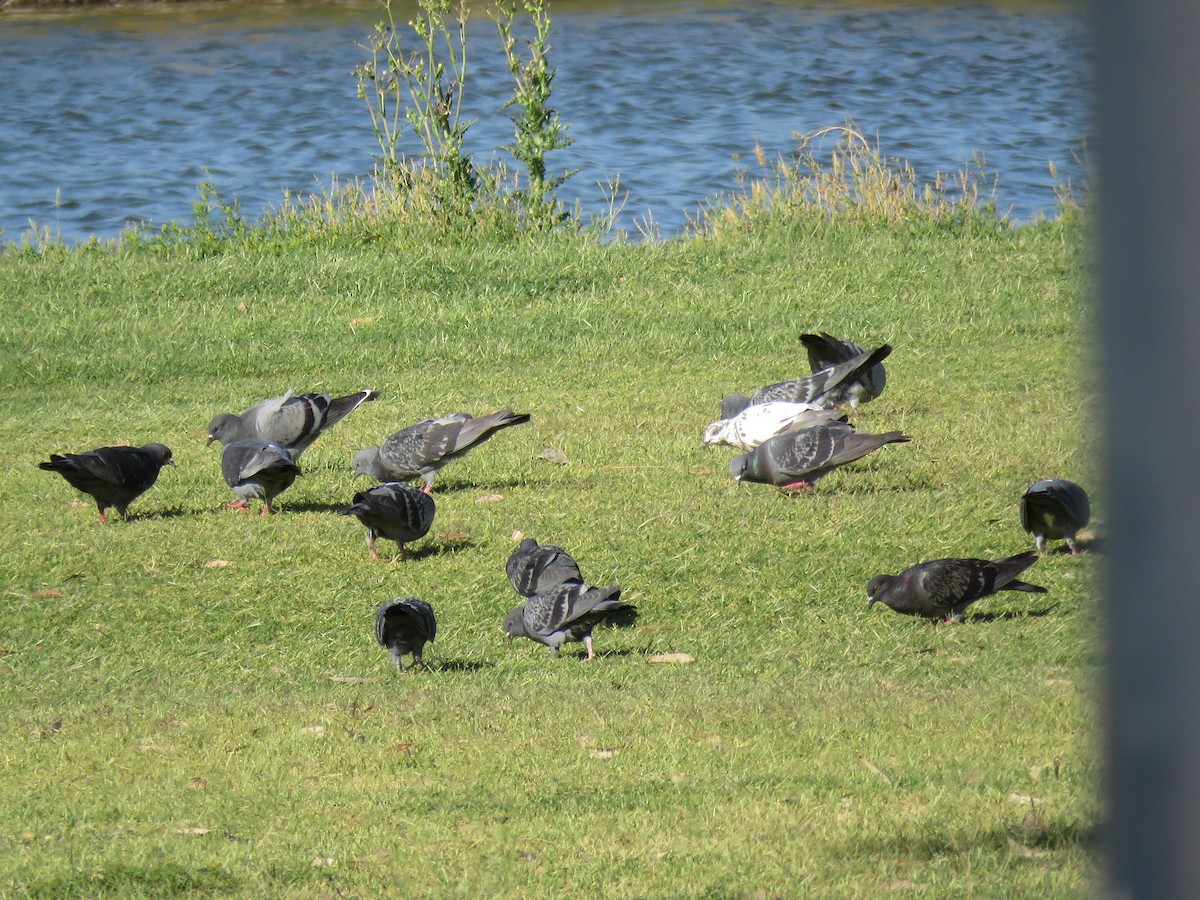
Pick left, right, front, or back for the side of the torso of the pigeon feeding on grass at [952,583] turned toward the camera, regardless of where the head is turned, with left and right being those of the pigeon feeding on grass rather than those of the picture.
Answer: left

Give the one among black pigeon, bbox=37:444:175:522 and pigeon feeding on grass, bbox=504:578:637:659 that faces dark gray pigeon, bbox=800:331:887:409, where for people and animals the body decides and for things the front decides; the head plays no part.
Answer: the black pigeon

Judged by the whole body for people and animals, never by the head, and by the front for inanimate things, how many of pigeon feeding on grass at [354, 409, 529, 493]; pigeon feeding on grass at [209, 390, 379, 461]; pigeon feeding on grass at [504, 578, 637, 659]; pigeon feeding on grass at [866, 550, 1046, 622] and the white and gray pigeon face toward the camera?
0

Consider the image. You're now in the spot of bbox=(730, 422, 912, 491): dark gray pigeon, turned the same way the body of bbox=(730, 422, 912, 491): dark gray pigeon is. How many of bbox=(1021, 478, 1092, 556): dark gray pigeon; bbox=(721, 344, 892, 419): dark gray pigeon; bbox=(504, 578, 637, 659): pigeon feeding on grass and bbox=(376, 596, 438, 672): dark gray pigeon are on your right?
1

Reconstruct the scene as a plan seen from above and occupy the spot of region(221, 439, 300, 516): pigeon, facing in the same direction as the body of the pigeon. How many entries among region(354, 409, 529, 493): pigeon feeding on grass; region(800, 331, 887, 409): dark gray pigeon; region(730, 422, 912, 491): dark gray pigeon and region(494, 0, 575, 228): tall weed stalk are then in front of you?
0

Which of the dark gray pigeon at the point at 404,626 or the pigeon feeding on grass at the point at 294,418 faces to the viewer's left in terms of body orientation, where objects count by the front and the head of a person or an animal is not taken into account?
the pigeon feeding on grass

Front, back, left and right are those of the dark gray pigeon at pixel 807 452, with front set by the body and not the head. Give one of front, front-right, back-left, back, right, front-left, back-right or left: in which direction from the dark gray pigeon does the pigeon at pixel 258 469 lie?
front

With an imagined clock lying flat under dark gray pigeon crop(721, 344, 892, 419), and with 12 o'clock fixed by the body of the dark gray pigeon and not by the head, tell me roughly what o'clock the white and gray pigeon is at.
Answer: The white and gray pigeon is roughly at 10 o'clock from the dark gray pigeon.

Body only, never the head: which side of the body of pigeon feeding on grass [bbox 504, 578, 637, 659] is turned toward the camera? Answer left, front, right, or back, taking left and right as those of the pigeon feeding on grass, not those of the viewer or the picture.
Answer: left

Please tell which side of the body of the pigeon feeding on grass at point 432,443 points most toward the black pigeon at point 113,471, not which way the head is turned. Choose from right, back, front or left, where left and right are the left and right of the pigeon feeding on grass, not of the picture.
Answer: front

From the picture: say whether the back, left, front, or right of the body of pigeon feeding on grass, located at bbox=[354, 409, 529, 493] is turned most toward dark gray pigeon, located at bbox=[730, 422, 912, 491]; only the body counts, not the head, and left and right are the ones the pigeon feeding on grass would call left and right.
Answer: back

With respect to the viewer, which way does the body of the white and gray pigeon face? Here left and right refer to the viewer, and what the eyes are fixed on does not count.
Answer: facing to the left of the viewer

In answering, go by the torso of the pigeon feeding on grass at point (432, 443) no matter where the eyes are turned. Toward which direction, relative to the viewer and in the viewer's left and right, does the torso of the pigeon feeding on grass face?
facing to the left of the viewer

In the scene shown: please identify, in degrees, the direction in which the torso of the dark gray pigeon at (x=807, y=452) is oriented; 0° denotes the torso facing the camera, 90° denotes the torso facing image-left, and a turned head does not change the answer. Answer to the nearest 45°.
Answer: approximately 90°

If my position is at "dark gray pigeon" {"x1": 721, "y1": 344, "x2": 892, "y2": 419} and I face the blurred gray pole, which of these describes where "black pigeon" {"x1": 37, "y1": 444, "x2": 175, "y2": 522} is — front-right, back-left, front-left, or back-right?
front-right

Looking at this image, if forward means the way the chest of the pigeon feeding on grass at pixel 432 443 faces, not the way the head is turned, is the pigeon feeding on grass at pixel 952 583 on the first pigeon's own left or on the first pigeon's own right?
on the first pigeon's own left

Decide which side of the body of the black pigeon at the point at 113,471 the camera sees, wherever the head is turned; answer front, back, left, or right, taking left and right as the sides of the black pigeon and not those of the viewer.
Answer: right

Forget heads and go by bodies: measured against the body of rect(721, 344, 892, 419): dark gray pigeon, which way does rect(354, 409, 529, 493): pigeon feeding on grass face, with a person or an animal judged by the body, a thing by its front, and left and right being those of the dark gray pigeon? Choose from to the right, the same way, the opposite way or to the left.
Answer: the same way

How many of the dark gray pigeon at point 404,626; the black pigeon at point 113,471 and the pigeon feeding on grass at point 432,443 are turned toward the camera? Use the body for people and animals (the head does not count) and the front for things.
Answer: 1
